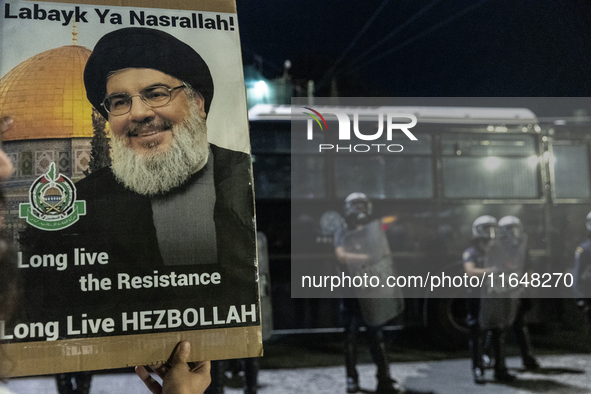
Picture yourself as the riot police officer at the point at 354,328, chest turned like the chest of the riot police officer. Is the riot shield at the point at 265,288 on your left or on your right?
on your right

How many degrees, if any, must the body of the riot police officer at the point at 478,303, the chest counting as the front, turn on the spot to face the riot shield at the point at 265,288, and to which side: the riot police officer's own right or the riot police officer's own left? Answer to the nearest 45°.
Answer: approximately 90° to the riot police officer's own right

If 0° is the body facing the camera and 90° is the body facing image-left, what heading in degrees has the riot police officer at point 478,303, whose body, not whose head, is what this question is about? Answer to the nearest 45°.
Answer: approximately 315°

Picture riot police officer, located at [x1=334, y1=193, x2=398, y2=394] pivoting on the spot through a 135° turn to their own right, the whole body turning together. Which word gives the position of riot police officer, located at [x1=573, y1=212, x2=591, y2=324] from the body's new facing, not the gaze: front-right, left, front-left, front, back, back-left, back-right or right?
right

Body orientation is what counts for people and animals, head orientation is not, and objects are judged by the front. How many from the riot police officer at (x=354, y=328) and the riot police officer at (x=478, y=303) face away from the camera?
0

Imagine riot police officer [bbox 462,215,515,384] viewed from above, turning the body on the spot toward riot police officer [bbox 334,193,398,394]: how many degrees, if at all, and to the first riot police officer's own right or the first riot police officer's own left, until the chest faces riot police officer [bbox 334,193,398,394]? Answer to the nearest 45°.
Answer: approximately 90° to the first riot police officer's own right

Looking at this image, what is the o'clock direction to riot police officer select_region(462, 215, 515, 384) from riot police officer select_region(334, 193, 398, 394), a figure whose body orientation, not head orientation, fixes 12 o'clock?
riot police officer select_region(462, 215, 515, 384) is roughly at 10 o'clock from riot police officer select_region(334, 193, 398, 394).

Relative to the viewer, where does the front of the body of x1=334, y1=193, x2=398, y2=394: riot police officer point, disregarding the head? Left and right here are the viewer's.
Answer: facing the viewer and to the right of the viewer
